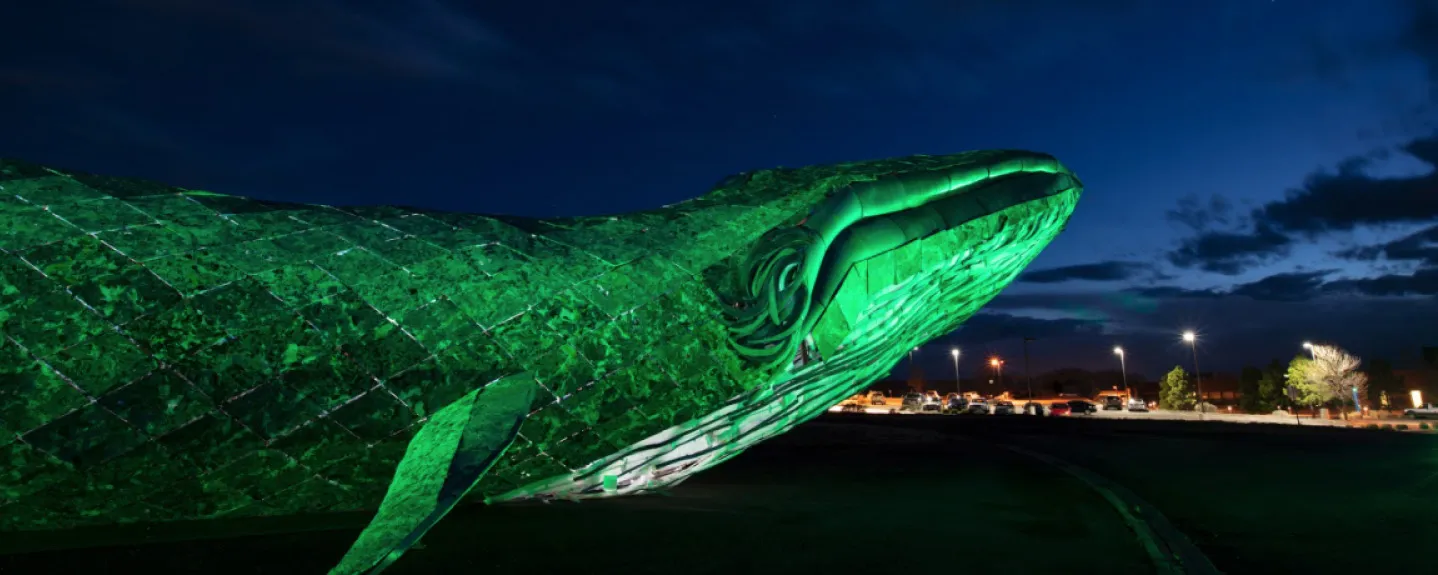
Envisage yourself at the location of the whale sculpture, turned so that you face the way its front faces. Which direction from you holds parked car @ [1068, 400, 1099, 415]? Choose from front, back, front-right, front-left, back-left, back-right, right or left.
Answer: front-left

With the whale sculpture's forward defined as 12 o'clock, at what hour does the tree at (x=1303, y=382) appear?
The tree is roughly at 11 o'clock from the whale sculpture.

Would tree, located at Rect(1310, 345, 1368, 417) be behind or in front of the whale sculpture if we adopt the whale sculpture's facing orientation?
in front

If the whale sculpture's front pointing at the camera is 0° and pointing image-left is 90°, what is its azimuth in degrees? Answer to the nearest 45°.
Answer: approximately 270°

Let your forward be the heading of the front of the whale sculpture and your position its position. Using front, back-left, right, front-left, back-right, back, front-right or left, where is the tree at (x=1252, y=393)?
front-left
